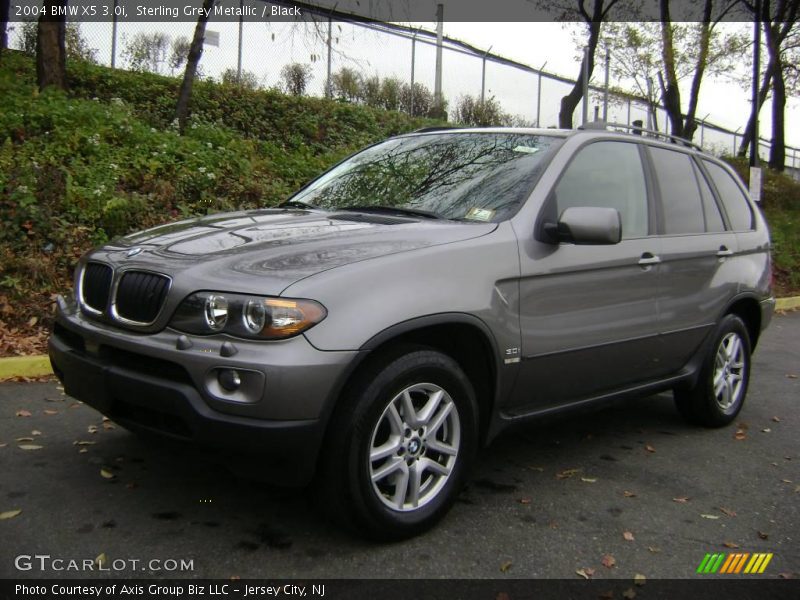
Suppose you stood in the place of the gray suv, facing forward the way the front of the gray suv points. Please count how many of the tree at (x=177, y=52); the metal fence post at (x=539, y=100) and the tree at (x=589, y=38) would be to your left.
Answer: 0

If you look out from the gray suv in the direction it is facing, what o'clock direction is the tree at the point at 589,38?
The tree is roughly at 5 o'clock from the gray suv.

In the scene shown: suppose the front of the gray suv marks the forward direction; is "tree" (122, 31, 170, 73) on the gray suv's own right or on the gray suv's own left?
on the gray suv's own right

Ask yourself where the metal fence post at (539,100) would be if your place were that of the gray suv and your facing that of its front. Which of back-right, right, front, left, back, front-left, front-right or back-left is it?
back-right

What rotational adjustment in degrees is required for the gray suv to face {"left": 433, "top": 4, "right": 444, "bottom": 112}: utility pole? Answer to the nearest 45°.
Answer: approximately 135° to its right

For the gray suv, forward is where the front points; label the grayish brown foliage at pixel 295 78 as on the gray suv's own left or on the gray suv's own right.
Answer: on the gray suv's own right

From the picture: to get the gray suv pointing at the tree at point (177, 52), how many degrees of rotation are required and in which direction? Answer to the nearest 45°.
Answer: approximately 135° to its right
